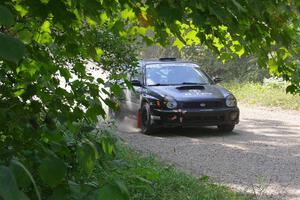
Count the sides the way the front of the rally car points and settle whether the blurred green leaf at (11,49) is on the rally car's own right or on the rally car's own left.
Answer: on the rally car's own right

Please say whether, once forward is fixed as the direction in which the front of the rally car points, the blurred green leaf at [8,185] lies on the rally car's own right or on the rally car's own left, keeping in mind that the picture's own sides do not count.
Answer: on the rally car's own right

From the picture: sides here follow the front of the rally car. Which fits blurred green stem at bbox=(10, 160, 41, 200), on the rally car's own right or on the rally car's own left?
on the rally car's own right

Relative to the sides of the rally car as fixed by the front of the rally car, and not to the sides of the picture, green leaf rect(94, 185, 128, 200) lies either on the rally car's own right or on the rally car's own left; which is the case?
on the rally car's own right

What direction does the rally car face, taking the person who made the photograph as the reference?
facing the viewer and to the right of the viewer

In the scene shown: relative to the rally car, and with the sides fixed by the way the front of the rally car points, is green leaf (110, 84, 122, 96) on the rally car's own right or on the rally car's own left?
on the rally car's own right

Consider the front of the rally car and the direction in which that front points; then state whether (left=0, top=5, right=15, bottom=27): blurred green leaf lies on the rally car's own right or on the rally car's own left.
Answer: on the rally car's own right

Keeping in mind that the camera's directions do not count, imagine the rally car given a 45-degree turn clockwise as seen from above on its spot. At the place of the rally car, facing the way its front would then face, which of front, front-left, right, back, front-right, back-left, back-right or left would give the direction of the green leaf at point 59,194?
front

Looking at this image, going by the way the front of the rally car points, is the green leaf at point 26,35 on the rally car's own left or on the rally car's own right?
on the rally car's own right
